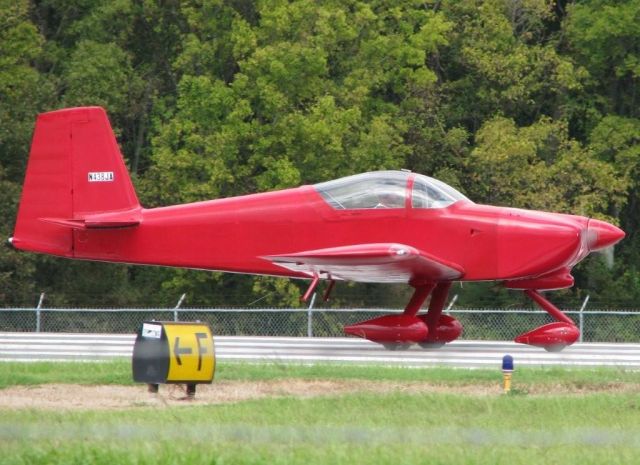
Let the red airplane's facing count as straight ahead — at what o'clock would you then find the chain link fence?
The chain link fence is roughly at 9 o'clock from the red airplane.

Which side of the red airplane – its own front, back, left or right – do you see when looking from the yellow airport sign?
right

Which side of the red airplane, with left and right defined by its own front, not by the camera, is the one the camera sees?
right

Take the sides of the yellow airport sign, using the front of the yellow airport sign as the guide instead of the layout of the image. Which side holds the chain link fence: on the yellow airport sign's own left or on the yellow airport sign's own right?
on the yellow airport sign's own left

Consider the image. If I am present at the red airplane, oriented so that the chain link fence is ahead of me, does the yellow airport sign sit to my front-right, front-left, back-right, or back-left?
back-left

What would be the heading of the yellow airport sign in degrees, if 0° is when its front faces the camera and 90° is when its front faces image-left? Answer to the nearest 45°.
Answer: approximately 315°
